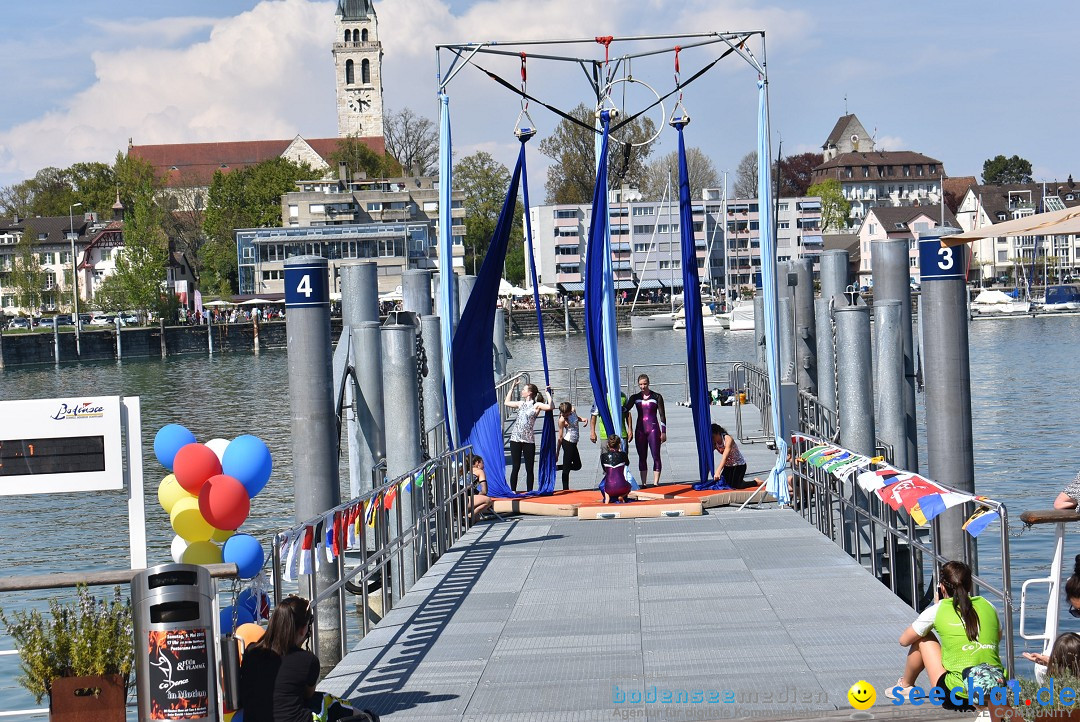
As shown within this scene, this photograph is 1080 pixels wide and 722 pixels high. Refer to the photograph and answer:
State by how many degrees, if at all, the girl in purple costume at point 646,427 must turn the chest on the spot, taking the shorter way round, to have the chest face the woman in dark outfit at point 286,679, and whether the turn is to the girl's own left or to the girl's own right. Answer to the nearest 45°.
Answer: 0° — they already face them

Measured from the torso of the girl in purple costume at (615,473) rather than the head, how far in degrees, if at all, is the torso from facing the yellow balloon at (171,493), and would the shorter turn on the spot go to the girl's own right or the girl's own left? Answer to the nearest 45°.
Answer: approximately 135° to the girl's own left

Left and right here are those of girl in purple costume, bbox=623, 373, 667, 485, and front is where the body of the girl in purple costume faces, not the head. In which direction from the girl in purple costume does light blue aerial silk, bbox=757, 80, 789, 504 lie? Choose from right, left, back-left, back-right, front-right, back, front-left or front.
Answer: front-left

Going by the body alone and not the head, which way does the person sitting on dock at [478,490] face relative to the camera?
to the viewer's right

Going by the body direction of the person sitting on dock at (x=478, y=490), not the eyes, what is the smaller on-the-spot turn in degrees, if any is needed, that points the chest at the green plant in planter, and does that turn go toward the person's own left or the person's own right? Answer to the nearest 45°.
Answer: approximately 90° to the person's own right

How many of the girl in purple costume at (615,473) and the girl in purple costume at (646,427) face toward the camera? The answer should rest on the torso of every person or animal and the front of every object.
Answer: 1

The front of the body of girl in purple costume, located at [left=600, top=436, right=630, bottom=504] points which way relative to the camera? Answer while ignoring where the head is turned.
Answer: away from the camera

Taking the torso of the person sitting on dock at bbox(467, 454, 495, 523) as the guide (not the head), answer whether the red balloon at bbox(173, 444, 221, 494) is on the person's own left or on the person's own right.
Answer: on the person's own right

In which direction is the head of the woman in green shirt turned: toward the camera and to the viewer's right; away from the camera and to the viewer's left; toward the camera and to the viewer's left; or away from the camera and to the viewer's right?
away from the camera and to the viewer's left
